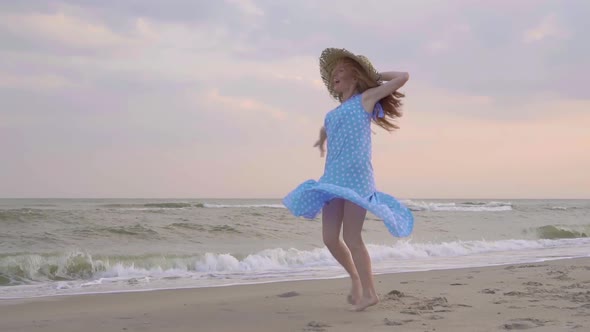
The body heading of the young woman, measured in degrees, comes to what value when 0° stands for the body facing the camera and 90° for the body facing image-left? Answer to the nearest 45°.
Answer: approximately 45°

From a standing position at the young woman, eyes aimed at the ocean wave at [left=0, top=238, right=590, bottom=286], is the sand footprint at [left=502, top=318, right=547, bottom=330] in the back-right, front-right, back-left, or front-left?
back-right

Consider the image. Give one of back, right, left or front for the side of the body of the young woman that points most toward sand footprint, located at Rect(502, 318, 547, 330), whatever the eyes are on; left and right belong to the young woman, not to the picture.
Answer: left

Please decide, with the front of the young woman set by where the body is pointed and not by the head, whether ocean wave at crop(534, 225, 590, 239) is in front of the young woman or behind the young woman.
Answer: behind
